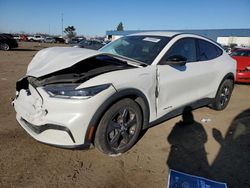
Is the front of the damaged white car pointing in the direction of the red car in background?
no

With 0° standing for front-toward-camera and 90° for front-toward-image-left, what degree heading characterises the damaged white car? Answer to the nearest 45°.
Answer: approximately 45°

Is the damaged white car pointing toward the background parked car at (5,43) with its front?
no
